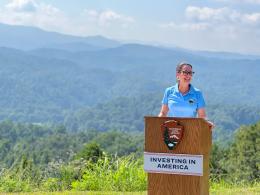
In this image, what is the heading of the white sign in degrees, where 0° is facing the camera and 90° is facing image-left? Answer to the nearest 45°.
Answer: approximately 0°

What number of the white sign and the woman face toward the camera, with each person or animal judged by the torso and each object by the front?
2

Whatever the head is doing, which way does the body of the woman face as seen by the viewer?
toward the camera

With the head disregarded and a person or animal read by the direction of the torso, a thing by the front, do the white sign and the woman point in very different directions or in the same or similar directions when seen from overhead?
same or similar directions
